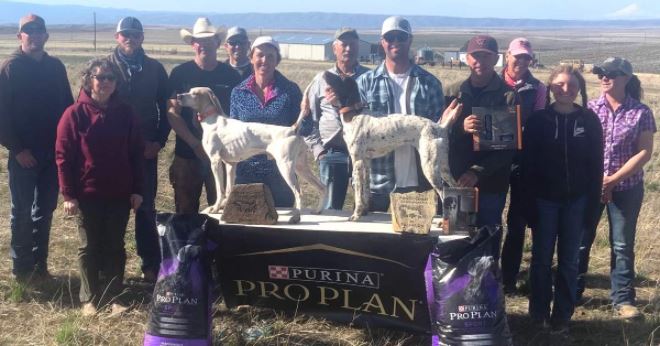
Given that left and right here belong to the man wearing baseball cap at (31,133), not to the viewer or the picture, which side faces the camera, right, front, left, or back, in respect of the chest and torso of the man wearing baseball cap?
front

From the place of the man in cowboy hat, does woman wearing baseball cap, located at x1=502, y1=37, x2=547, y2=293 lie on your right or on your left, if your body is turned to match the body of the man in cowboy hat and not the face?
on your left

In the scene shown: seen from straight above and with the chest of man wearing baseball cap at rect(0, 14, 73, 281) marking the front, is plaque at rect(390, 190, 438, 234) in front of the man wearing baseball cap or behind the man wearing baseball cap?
in front

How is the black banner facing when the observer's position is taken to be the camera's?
facing the viewer

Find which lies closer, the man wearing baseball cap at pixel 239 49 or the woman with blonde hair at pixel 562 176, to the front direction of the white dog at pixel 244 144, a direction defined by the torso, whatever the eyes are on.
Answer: the man wearing baseball cap

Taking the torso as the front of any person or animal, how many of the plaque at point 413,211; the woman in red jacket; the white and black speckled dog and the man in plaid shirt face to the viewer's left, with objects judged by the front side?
1

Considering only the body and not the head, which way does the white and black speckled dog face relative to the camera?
to the viewer's left

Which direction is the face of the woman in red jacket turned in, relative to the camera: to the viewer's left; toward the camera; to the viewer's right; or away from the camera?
toward the camera

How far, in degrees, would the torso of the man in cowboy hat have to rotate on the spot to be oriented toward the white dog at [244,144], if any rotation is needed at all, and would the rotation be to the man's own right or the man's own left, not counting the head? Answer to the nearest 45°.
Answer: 0° — they already face it

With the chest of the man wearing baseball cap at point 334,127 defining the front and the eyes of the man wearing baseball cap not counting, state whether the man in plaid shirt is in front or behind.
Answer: in front

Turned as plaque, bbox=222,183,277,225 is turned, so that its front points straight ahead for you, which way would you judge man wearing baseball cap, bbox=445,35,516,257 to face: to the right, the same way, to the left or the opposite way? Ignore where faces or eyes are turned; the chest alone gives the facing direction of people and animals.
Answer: the same way

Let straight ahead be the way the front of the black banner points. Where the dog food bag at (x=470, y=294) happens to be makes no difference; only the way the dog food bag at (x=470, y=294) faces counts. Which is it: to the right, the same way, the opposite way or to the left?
the same way

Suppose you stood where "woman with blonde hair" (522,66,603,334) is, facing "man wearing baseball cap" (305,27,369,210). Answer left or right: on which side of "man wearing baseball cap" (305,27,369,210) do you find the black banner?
left

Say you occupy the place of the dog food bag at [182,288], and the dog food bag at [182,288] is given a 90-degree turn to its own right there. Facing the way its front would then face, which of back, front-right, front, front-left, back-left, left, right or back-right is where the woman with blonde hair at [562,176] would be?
back

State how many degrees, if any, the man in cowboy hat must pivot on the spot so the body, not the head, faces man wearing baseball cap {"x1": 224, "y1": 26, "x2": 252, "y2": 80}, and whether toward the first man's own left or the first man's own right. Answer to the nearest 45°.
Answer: approximately 135° to the first man's own left

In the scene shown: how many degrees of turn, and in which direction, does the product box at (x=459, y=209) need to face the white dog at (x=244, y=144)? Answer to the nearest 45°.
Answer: approximately 90° to its right
